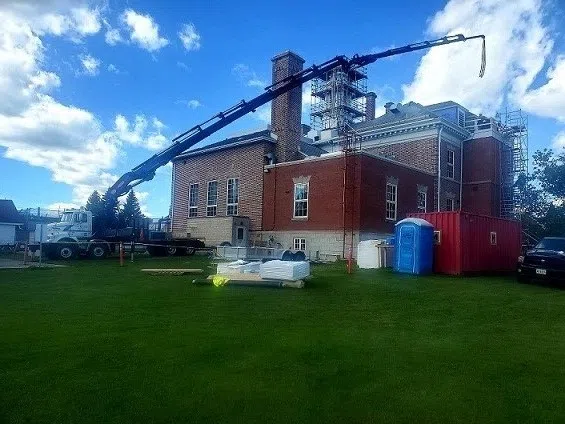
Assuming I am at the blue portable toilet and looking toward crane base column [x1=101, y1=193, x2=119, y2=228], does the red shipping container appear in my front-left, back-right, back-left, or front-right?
back-right

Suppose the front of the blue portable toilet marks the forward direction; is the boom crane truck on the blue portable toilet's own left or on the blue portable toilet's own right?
on the blue portable toilet's own right

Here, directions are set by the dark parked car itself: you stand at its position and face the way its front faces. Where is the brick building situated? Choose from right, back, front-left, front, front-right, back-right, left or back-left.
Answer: right

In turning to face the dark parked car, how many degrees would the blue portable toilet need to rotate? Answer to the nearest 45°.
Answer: approximately 135° to its left

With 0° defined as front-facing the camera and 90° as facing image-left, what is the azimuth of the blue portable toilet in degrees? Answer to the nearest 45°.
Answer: approximately 45°

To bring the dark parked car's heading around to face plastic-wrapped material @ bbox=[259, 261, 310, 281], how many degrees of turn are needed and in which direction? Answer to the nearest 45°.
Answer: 0° — it already faces it

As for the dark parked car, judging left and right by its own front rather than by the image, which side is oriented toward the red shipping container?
right

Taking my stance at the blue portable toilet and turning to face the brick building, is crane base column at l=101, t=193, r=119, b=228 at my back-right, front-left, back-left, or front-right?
front-left

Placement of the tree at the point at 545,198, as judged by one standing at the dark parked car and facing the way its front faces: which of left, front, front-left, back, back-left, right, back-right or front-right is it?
back-right

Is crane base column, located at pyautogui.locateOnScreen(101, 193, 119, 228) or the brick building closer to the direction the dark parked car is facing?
the crane base column

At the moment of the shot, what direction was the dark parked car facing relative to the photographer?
facing the viewer and to the left of the viewer

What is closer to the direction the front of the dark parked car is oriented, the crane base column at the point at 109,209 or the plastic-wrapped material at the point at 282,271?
the plastic-wrapped material

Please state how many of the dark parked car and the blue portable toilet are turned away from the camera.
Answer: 0

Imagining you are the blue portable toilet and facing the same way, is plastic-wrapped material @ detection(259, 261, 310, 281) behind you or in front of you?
in front
